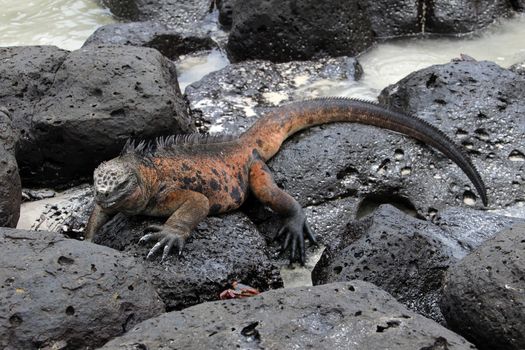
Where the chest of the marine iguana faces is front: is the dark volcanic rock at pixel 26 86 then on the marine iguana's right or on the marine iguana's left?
on the marine iguana's right

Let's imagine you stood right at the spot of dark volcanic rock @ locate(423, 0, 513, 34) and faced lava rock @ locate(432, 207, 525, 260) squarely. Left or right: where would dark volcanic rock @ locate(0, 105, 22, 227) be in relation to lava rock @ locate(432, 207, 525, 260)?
right

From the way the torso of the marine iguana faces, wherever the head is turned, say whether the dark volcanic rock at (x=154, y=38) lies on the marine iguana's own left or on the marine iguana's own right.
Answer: on the marine iguana's own right

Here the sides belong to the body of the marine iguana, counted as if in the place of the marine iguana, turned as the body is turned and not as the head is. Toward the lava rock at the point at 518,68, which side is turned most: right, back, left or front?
back

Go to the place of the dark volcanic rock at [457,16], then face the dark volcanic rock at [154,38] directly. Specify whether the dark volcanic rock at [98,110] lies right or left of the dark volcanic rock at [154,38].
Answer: left

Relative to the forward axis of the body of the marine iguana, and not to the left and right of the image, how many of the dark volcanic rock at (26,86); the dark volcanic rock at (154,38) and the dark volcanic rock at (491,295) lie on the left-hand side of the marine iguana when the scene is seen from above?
1

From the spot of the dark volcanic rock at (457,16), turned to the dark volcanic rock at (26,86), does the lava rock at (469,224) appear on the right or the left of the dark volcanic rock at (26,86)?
left

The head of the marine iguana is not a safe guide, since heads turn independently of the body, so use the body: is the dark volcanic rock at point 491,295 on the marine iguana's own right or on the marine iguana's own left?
on the marine iguana's own left

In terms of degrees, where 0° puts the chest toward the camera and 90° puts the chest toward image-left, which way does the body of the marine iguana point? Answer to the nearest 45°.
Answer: approximately 45°

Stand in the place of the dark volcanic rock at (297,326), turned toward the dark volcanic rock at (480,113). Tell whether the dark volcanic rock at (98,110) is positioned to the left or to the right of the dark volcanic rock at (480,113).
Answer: left

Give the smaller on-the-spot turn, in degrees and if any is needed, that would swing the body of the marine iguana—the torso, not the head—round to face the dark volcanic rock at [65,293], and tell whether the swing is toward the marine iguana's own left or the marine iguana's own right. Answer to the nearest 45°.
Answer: approximately 45° to the marine iguana's own left

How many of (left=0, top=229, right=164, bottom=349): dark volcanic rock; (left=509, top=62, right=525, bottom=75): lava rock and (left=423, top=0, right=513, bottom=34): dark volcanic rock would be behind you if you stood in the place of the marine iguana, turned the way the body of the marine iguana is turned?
2

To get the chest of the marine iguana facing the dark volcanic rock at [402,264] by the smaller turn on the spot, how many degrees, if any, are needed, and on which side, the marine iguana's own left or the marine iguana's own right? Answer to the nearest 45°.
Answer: approximately 90° to the marine iguana's own left
